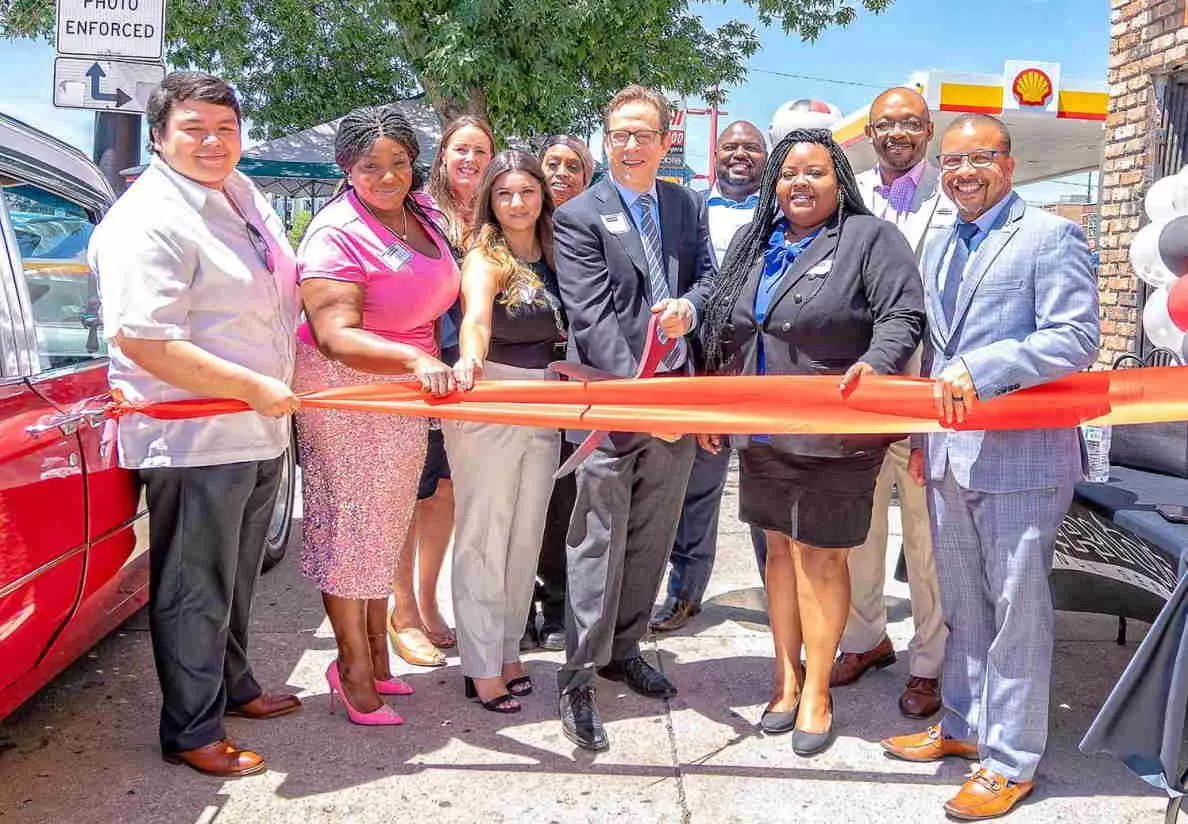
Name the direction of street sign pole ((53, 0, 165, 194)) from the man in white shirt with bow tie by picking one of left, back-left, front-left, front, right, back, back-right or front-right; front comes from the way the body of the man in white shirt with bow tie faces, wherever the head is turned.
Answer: right

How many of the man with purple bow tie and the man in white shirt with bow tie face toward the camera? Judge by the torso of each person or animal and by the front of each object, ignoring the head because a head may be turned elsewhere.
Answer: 2

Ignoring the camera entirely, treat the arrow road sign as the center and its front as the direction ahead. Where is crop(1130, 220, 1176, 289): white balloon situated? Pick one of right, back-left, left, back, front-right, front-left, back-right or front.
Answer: front-left

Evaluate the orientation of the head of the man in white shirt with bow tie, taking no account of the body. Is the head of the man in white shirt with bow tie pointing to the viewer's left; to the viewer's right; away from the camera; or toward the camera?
toward the camera

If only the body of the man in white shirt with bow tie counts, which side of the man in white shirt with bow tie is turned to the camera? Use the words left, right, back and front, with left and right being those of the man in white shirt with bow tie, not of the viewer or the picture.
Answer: front

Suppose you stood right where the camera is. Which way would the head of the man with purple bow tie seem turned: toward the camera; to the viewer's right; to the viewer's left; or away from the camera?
toward the camera

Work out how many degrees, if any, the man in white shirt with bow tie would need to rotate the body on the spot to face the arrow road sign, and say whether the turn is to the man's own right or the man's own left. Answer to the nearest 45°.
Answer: approximately 90° to the man's own right

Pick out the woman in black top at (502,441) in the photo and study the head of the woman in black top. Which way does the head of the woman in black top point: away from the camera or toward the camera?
toward the camera

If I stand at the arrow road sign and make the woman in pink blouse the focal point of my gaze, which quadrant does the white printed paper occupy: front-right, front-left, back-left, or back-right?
front-left

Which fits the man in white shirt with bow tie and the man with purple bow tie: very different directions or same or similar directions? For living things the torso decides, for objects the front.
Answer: same or similar directions

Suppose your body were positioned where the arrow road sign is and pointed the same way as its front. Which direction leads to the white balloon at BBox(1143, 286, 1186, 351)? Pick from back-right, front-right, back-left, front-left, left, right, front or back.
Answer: front-left

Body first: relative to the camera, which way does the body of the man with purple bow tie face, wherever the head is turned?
toward the camera

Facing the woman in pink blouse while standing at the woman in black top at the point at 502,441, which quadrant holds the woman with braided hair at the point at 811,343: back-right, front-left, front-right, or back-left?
back-left
